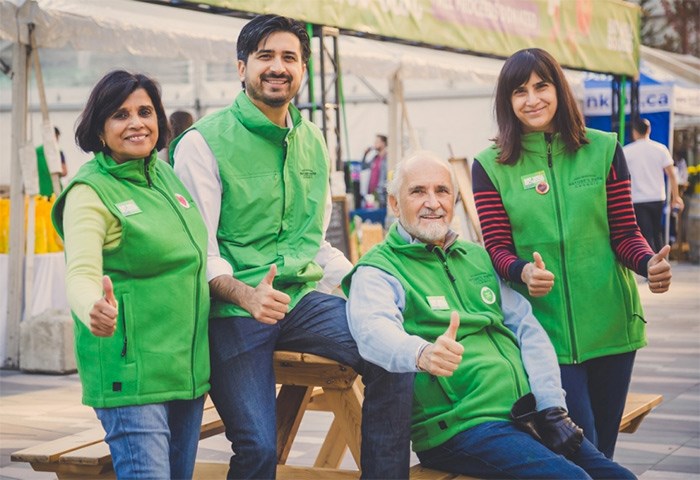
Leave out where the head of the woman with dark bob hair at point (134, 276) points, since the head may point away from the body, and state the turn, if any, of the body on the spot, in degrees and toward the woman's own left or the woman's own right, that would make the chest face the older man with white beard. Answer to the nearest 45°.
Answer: approximately 45° to the woman's own left

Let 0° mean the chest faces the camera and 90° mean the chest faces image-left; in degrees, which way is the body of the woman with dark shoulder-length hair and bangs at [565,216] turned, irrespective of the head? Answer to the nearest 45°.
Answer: approximately 0°

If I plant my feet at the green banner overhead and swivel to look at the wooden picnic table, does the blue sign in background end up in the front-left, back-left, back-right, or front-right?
back-left

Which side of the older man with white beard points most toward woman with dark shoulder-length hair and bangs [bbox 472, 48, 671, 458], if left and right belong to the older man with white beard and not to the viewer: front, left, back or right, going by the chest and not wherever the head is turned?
left

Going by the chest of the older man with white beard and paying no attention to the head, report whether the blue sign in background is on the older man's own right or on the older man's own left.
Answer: on the older man's own left

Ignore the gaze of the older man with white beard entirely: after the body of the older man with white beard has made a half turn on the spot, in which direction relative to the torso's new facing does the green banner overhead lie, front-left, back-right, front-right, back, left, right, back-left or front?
front-right

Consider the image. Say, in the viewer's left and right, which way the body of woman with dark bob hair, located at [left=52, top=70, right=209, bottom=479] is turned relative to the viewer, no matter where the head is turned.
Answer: facing the viewer and to the right of the viewer

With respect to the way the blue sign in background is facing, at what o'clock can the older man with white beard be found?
The older man with white beard is roughly at 12 o'clock from the blue sign in background.

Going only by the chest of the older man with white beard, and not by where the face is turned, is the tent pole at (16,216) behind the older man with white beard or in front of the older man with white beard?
behind

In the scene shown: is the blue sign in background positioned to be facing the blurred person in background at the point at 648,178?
yes

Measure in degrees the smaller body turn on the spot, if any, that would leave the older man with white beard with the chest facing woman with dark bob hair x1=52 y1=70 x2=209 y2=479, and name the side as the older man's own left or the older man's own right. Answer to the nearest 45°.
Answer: approximately 90° to the older man's own right

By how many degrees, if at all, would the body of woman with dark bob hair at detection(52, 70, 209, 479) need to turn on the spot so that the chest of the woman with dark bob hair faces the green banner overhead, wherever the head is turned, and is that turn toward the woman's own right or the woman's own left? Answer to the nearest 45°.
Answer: approximately 90° to the woman's own left

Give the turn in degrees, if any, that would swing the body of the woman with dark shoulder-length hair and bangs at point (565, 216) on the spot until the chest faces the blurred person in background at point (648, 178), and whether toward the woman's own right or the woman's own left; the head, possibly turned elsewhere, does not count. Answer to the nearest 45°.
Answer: approximately 180°
